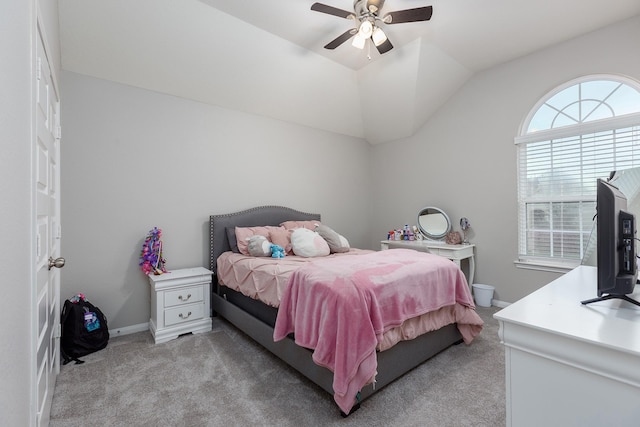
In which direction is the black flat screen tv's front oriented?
to the viewer's left

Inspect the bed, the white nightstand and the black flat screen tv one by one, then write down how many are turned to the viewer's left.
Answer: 1

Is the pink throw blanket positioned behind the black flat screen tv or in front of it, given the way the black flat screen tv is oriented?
in front

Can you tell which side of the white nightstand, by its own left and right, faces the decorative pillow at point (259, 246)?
left

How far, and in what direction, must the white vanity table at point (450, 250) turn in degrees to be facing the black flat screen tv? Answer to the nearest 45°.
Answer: approximately 45° to its left

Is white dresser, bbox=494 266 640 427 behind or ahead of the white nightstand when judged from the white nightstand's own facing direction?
ahead

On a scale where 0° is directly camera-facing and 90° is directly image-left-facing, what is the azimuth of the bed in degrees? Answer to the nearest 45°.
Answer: approximately 315°

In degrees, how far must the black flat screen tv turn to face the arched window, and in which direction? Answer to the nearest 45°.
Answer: approximately 90° to its right

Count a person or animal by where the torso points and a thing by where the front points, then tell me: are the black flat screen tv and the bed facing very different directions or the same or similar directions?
very different directions

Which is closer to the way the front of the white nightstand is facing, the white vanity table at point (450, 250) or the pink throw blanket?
the pink throw blanket

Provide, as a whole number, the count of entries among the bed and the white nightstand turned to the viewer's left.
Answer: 0

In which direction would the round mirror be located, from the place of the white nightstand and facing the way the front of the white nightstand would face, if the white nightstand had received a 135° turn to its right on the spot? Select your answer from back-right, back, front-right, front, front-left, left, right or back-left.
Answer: back-right

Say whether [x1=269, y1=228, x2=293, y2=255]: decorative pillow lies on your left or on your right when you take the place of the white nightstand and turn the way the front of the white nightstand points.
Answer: on your left

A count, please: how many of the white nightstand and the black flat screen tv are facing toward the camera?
1

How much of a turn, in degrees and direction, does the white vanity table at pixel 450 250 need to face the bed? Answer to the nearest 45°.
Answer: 0° — it already faces it
